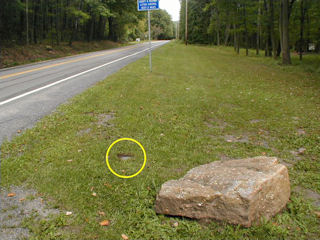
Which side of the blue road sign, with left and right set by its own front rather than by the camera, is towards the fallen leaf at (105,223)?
front

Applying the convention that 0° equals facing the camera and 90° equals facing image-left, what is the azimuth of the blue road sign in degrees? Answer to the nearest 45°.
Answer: approximately 0°

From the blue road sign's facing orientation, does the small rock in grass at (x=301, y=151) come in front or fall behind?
in front

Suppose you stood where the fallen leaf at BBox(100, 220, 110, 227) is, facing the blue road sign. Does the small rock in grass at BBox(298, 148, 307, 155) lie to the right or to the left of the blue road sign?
right

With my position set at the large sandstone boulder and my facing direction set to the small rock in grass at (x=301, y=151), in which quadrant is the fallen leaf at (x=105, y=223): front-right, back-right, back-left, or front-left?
back-left

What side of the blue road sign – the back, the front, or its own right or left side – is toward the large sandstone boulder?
front
